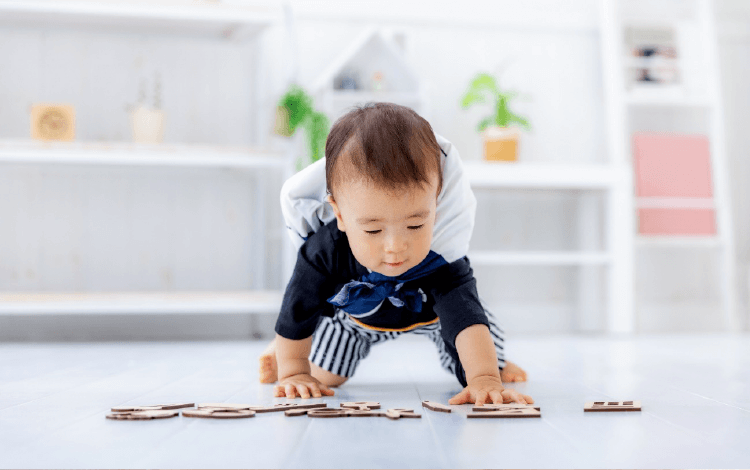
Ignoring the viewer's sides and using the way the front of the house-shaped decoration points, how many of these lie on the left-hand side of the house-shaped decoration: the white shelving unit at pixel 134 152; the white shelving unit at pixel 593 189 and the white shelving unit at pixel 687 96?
2

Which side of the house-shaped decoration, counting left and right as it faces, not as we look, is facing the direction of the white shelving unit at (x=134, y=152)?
right

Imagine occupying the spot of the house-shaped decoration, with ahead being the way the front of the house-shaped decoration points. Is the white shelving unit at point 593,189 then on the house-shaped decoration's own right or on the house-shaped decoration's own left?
on the house-shaped decoration's own left

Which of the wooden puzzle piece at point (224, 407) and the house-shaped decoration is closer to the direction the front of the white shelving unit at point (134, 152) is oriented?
the wooden puzzle piece

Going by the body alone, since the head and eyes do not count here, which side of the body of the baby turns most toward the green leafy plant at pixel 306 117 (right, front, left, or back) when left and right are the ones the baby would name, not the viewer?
back

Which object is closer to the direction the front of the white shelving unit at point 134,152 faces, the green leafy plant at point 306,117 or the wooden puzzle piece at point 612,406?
the wooden puzzle piece

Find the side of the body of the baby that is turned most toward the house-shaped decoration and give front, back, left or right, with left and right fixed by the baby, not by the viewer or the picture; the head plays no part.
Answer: back

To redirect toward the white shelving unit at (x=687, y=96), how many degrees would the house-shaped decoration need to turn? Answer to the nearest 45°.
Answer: approximately 90° to its left

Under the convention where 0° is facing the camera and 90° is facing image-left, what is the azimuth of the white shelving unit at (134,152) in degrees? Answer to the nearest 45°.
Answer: approximately 0°
